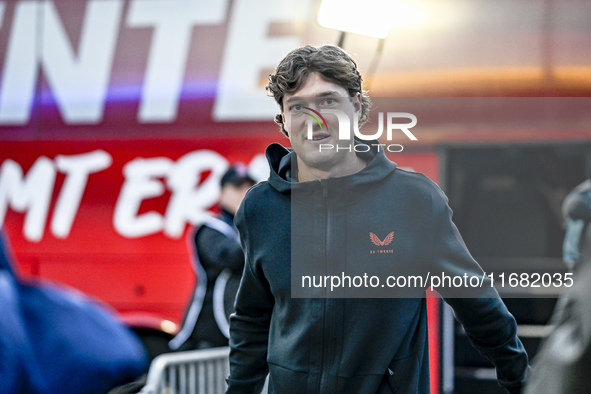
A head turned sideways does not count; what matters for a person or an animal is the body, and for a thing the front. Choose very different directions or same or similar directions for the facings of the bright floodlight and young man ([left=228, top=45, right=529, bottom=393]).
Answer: same or similar directions

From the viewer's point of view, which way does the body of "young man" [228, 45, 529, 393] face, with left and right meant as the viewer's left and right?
facing the viewer

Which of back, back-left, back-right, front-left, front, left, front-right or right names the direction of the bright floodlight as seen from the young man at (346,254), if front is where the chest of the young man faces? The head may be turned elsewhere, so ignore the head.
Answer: back

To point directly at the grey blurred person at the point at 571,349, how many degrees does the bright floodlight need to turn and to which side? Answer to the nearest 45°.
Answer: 0° — it already faces them

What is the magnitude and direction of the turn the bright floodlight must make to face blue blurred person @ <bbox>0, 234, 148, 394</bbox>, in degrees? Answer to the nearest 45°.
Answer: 0° — it already faces them

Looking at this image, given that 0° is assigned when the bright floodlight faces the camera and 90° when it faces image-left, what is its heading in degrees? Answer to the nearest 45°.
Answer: approximately 0°

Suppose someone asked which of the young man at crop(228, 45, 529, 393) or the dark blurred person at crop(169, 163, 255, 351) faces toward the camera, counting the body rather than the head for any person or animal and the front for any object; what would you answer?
the young man

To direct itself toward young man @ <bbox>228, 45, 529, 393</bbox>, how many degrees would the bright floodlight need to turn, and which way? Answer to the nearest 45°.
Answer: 0° — it already faces them

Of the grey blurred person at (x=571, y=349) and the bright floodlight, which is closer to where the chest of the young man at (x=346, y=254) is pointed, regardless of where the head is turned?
the grey blurred person

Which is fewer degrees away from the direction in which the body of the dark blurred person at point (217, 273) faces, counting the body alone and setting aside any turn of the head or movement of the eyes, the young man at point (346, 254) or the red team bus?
the young man
